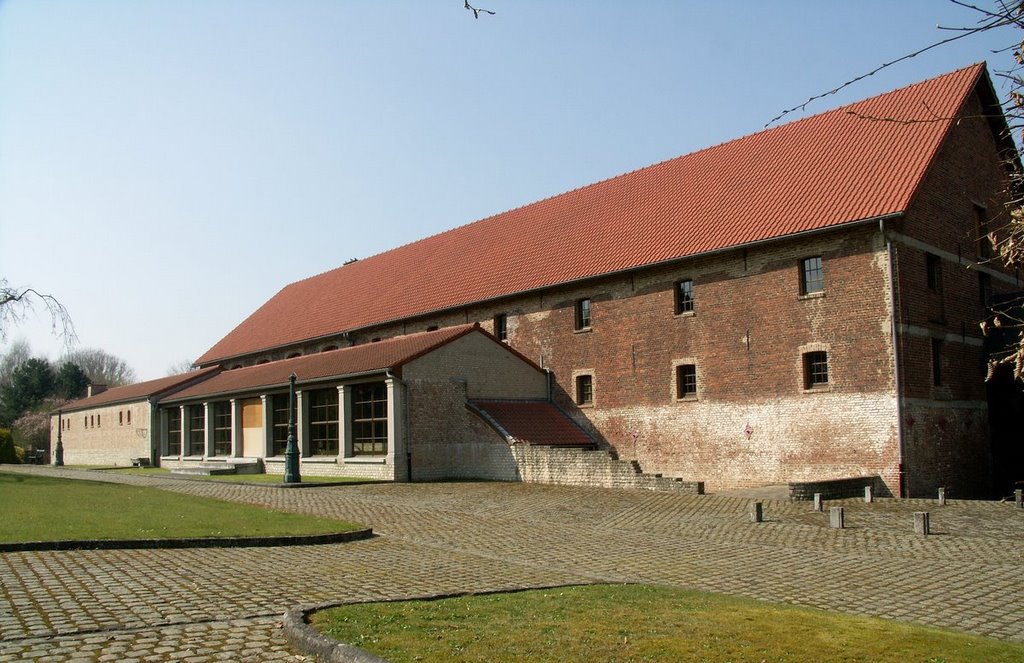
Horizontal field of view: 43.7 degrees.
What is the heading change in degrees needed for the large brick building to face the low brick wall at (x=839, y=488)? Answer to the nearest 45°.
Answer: approximately 45° to its left

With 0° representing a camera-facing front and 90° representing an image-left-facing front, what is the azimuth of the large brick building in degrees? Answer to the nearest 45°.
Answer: approximately 45°

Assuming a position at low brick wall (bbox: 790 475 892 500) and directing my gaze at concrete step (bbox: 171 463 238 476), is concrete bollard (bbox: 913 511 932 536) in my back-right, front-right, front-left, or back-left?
back-left

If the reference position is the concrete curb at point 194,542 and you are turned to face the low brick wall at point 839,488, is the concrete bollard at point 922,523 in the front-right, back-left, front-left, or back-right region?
front-right

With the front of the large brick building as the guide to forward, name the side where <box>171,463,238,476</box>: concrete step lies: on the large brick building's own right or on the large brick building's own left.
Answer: on the large brick building's own right

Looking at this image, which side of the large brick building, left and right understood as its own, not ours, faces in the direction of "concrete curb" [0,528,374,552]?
front

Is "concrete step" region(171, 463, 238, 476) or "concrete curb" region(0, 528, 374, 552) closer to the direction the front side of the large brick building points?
the concrete curb

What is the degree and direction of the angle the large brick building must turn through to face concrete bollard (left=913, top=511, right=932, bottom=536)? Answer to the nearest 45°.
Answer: approximately 45° to its left
